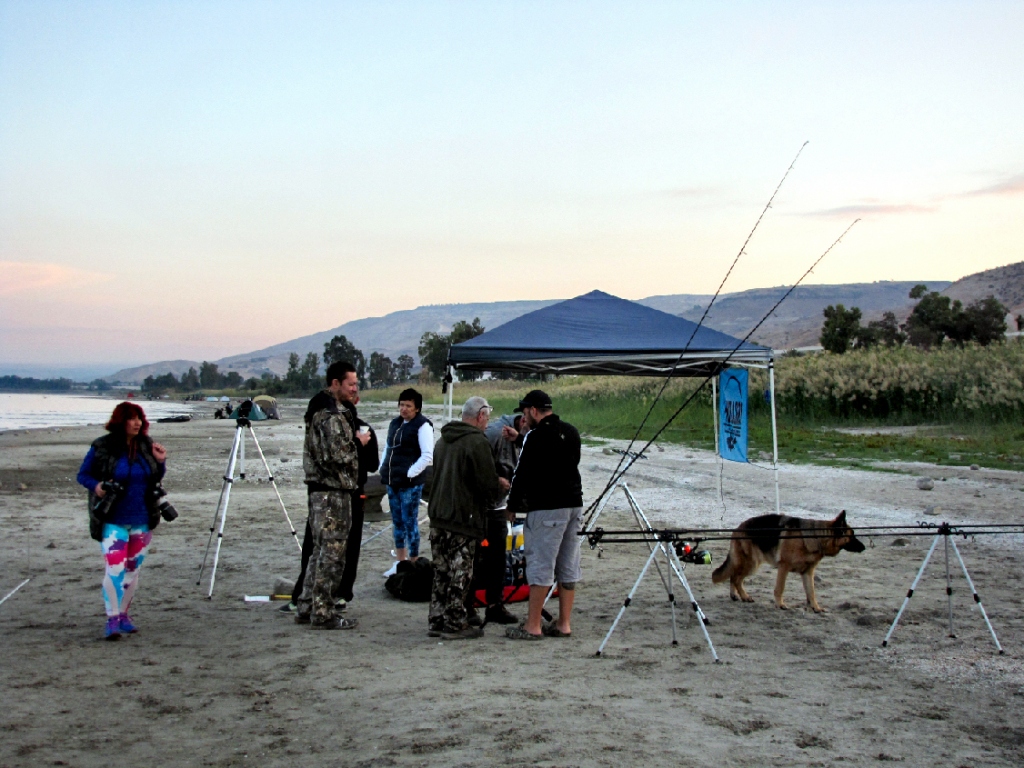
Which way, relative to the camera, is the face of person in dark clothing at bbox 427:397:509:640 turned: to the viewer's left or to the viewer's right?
to the viewer's right

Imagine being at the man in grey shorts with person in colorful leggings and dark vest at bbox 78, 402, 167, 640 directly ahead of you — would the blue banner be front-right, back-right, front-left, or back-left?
back-right

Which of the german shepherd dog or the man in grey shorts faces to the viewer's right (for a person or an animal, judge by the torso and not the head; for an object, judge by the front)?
the german shepherd dog

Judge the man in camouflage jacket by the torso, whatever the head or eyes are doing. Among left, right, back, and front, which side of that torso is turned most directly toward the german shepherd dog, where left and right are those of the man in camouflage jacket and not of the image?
front

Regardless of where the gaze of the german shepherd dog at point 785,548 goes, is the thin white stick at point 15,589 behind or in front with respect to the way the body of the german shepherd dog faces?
behind

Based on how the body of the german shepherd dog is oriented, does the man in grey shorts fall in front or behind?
behind

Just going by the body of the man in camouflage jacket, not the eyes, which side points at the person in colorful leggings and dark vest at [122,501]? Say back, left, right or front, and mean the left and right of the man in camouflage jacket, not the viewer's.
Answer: back

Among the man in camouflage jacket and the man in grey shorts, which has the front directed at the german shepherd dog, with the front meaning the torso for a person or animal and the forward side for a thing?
the man in camouflage jacket

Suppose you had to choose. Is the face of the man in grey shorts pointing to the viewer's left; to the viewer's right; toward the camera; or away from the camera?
to the viewer's left

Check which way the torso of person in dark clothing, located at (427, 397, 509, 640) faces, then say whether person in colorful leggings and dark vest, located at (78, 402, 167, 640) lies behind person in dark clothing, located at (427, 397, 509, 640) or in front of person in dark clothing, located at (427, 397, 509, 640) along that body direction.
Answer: behind

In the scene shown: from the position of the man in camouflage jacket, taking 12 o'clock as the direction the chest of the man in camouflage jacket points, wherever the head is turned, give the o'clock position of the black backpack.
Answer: The black backpack is roughly at 10 o'clock from the man in camouflage jacket.

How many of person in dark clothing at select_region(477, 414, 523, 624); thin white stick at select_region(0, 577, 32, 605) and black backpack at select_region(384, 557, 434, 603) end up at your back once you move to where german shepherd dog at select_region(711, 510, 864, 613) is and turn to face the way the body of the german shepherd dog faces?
3

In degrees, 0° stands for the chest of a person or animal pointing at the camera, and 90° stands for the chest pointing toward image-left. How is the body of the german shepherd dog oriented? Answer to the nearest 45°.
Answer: approximately 270°

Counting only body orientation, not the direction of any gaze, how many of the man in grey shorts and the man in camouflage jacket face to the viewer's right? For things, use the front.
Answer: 1

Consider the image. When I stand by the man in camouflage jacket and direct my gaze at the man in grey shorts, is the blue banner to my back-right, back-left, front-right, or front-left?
front-left
